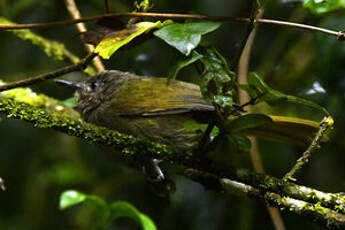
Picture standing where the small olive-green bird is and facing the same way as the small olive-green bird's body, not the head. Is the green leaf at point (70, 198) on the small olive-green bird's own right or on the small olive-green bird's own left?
on the small olive-green bird's own left

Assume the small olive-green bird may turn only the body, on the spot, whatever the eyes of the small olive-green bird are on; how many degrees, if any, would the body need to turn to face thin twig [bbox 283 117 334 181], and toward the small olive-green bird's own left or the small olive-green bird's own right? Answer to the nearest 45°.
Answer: approximately 135° to the small olive-green bird's own left

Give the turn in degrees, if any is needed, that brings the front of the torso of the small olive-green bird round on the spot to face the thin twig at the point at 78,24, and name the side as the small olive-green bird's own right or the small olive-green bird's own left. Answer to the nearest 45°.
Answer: approximately 45° to the small olive-green bird's own right

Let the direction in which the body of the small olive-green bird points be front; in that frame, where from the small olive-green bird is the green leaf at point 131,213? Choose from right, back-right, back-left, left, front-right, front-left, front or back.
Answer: left

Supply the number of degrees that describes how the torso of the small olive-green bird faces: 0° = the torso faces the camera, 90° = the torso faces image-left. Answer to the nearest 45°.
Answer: approximately 90°
